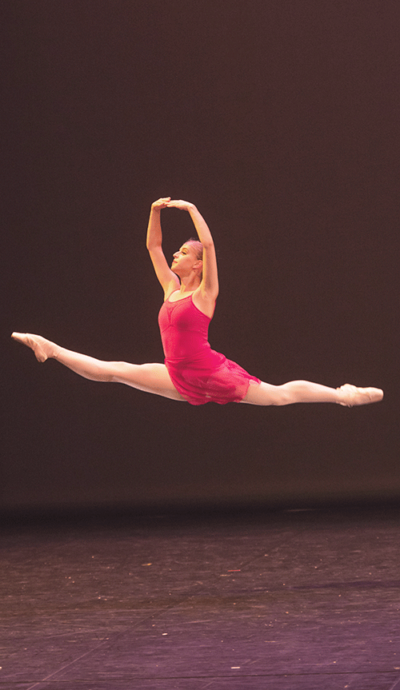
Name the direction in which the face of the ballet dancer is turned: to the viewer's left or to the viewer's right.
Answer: to the viewer's left

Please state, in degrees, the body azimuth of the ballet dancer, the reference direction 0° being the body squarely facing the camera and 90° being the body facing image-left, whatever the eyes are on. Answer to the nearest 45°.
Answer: approximately 45°
